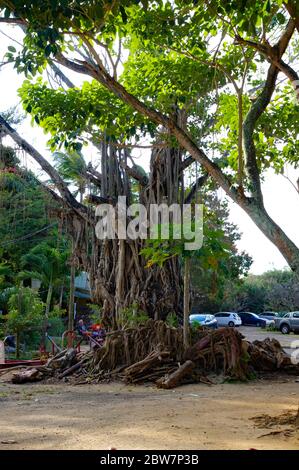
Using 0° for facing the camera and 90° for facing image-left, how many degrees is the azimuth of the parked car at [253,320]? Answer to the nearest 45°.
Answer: approximately 315°

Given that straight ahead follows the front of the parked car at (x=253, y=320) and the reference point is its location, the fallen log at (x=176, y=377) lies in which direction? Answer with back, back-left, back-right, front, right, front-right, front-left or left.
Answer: front-right

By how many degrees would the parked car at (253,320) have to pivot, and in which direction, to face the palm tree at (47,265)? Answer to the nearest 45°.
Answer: approximately 90° to its right

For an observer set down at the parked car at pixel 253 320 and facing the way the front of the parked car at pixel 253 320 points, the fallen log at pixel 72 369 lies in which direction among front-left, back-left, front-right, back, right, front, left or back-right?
front-right

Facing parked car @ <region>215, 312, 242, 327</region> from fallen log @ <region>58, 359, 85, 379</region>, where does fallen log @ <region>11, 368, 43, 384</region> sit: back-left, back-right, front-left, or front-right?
back-left

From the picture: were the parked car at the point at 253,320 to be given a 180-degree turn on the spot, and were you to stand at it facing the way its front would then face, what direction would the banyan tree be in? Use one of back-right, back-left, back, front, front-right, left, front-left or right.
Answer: back-left

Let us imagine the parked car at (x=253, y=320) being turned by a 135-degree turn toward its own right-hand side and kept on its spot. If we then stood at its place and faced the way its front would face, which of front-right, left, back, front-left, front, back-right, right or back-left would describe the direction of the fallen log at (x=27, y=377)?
left

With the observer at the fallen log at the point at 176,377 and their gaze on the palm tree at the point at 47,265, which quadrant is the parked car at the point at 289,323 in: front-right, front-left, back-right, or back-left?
front-right
